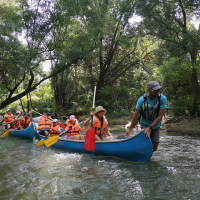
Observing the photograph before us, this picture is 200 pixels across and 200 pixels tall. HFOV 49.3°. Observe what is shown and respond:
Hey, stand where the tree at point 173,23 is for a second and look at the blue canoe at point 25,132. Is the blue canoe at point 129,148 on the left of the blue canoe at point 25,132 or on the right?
left

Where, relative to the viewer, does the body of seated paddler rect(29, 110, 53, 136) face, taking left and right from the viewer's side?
facing the viewer and to the right of the viewer

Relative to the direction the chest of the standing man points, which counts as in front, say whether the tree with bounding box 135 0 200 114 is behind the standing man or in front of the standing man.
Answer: behind

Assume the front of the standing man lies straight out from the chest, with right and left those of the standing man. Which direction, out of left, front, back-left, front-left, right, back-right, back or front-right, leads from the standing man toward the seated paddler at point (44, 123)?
back-right

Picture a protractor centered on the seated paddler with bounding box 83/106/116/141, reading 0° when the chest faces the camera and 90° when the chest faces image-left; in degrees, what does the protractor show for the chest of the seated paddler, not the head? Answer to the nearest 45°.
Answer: approximately 315°

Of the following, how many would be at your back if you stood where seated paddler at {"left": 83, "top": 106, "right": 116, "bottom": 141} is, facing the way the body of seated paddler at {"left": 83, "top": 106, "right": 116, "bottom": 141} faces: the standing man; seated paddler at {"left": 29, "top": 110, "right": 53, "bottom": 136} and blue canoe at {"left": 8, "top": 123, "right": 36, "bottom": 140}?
2

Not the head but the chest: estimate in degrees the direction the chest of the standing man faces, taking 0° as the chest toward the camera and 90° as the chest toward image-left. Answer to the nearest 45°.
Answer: approximately 0°

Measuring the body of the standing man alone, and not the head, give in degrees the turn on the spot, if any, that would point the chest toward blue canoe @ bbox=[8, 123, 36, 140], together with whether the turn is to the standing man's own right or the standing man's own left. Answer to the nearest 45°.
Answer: approximately 135° to the standing man's own right

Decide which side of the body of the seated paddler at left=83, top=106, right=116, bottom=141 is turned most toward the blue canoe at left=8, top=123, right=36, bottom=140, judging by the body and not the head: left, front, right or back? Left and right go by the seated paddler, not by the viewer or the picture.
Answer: back

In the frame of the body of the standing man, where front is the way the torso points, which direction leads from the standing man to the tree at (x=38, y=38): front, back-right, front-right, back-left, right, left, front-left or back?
back-right

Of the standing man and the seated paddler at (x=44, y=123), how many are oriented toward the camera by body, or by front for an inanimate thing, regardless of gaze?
2
